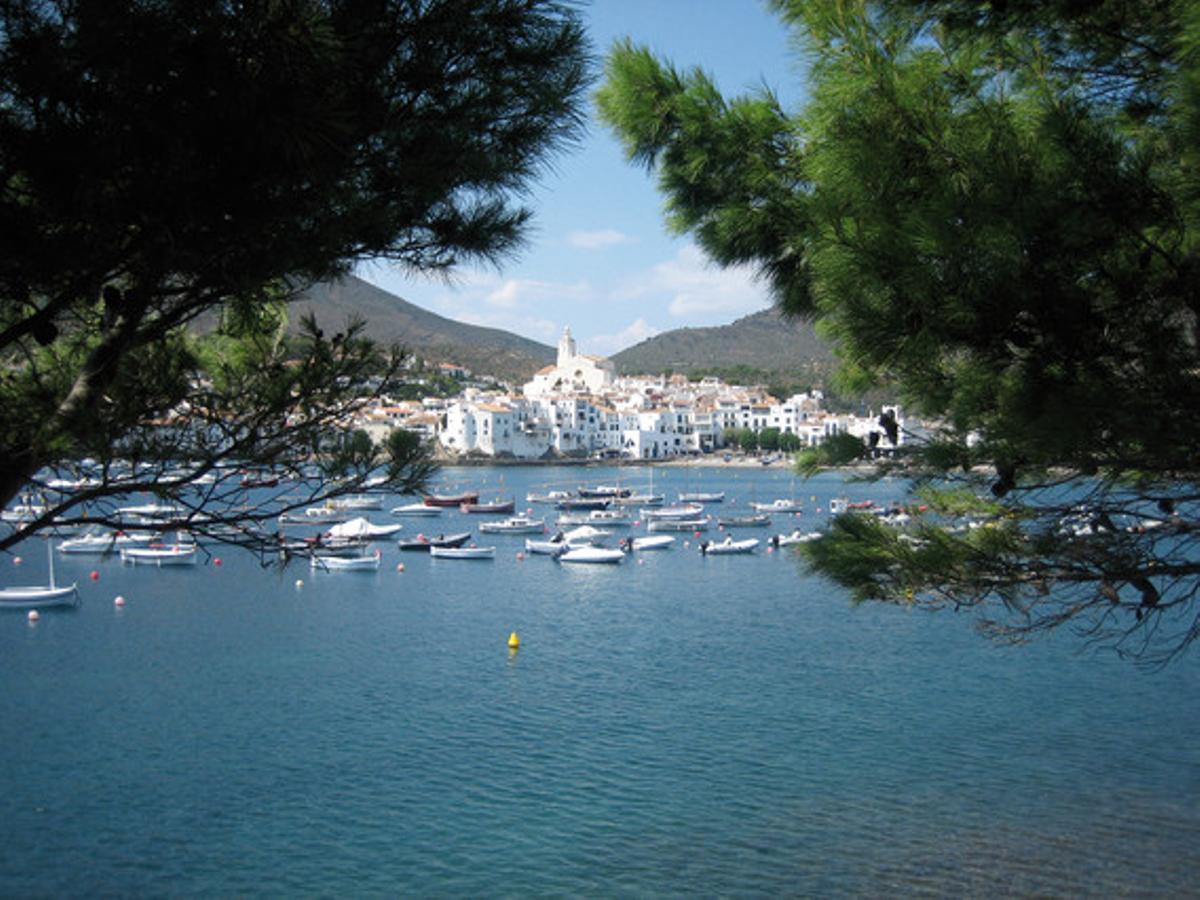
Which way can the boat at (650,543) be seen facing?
to the viewer's right

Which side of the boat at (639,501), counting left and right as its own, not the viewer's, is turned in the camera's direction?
right

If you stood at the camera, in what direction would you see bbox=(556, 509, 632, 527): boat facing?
facing to the right of the viewer

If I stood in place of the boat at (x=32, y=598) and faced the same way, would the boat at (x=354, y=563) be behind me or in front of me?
in front

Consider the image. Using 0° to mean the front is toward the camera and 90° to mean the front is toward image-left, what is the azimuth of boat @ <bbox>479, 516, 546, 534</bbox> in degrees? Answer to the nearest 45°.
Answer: approximately 270°

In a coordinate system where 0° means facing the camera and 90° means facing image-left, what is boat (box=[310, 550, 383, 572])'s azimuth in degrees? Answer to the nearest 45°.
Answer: approximately 270°

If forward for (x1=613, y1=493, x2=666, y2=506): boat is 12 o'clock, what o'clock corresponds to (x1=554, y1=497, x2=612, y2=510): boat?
(x1=554, y1=497, x2=612, y2=510): boat is roughly at 5 o'clock from (x1=613, y1=493, x2=666, y2=506): boat.

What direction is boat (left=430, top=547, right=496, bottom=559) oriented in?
to the viewer's right

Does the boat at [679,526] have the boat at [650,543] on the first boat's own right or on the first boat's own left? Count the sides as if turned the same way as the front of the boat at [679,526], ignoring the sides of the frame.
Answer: on the first boat's own right
